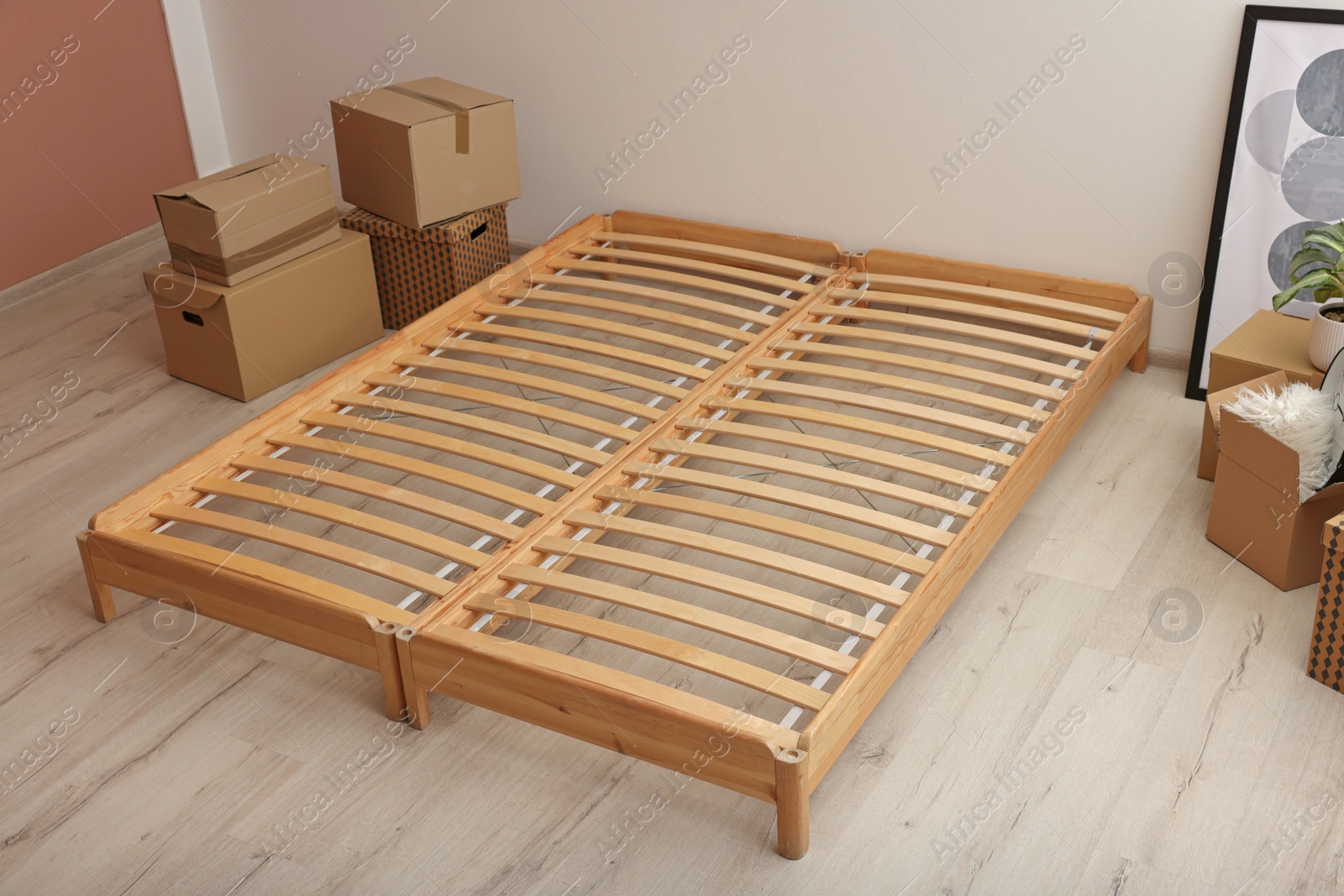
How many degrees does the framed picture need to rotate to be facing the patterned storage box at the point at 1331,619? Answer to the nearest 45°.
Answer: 0° — it already faces it

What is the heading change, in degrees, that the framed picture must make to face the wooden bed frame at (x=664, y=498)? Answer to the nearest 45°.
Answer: approximately 45° to its right

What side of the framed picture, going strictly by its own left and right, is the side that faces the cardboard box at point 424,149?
right

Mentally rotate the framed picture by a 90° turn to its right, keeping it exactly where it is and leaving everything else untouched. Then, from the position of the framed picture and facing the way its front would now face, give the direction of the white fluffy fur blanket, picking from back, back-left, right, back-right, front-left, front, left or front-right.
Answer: left

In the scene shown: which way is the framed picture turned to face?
toward the camera

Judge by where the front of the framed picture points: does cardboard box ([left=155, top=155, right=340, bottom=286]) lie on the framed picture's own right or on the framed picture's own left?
on the framed picture's own right

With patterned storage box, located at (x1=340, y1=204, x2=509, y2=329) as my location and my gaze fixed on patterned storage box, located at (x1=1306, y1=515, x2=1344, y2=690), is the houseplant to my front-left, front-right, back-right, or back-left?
front-left

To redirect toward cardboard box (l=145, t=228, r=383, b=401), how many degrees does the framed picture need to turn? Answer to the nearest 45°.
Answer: approximately 90° to its right

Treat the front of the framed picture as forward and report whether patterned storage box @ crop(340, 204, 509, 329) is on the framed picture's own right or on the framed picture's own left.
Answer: on the framed picture's own right
